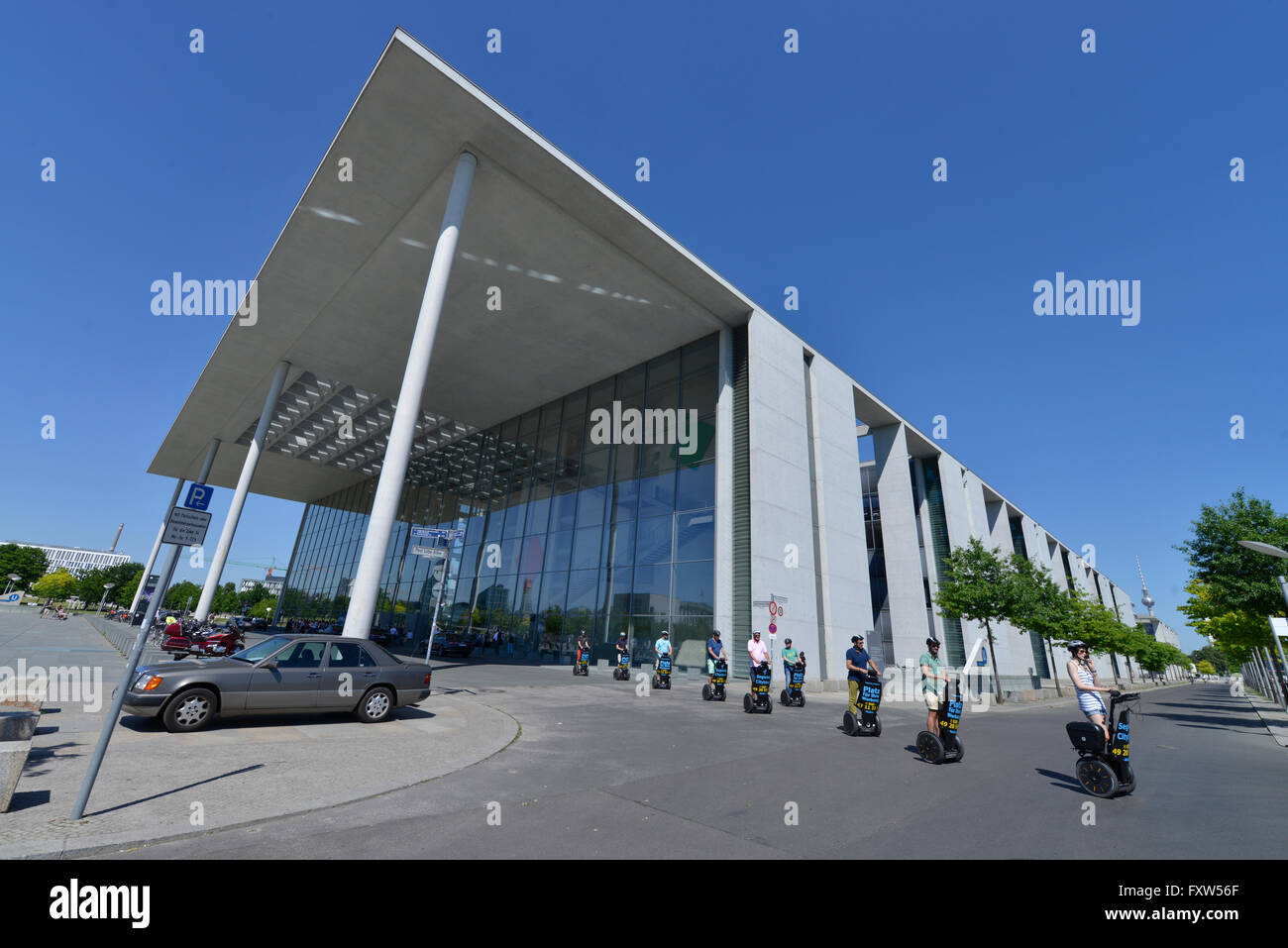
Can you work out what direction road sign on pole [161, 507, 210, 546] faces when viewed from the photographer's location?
facing the viewer

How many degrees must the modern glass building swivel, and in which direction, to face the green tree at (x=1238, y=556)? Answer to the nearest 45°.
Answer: approximately 135° to its left

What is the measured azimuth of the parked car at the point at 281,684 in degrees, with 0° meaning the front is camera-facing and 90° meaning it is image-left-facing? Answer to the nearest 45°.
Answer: approximately 90°

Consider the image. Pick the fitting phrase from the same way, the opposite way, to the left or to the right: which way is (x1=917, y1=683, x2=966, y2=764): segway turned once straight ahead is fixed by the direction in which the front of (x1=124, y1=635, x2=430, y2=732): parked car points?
to the left

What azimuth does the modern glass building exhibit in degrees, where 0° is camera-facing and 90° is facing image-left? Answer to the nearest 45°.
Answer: approximately 45°

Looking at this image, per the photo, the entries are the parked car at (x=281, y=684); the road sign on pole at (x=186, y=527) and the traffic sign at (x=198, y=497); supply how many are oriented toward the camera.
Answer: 2

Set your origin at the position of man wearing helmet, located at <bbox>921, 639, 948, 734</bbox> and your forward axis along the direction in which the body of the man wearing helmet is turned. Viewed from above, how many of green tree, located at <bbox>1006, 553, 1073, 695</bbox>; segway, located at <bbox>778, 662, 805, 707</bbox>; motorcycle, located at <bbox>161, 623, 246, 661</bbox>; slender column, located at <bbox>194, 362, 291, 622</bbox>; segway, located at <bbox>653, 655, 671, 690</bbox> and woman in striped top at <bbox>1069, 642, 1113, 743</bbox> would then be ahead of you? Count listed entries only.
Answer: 1

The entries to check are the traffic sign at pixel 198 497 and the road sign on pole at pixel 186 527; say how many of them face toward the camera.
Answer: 2

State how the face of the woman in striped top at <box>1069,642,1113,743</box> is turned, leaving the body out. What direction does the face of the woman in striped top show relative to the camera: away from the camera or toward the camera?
toward the camera

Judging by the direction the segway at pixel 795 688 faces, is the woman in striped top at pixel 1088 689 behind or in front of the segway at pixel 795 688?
in front

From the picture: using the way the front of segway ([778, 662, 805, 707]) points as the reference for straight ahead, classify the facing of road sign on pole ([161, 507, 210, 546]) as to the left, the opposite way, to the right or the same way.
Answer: the same way

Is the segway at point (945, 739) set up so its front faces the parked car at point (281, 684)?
no

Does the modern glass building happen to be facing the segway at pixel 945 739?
no

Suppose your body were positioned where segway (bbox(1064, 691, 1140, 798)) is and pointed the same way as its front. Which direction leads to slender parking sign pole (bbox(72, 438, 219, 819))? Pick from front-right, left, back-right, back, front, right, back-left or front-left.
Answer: right

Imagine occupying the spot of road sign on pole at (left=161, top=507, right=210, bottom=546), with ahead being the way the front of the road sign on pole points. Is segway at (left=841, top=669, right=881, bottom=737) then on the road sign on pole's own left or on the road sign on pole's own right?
on the road sign on pole's own left

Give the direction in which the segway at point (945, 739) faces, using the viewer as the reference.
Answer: facing the viewer and to the right of the viewer

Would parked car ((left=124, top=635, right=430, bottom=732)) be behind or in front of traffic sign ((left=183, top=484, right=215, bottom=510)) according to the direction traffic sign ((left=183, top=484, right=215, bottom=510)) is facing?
behind
